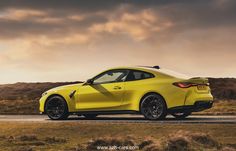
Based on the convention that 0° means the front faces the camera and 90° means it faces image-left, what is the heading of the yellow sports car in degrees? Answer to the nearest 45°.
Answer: approximately 135°
